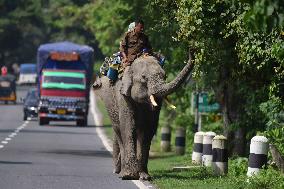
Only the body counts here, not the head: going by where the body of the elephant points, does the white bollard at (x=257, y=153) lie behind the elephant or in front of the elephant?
in front

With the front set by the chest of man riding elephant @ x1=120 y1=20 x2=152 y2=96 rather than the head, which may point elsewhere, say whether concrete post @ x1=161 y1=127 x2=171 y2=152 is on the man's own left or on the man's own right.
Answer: on the man's own left

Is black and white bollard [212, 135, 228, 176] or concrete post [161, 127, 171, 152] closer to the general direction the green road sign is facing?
the black and white bollard

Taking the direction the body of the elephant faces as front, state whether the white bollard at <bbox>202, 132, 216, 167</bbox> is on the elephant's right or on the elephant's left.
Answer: on the elephant's left

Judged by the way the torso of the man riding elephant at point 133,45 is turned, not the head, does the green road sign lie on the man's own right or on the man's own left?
on the man's own left

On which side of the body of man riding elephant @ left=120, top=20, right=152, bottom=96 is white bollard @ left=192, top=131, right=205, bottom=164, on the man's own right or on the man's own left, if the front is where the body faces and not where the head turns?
on the man's own left

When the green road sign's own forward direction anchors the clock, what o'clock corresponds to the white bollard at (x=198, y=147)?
The white bollard is roughly at 12 o'clock from the green road sign.

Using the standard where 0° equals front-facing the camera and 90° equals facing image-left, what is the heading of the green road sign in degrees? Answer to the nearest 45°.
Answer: approximately 0°

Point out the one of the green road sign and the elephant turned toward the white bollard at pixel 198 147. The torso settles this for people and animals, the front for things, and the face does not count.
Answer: the green road sign

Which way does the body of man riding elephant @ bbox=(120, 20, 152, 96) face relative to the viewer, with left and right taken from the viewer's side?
facing the viewer and to the right of the viewer

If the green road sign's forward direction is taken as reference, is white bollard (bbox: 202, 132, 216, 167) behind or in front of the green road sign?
in front
